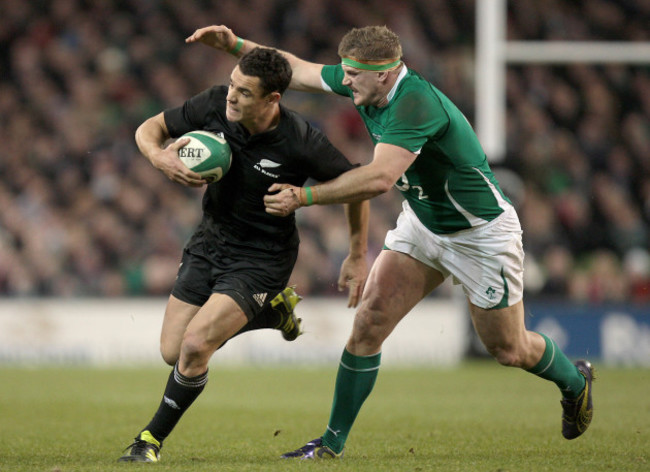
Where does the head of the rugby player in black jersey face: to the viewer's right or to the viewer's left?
to the viewer's left

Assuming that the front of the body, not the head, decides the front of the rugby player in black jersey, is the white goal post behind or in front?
behind

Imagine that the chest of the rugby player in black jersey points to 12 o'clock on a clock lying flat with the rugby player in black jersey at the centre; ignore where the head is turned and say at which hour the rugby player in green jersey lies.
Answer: The rugby player in green jersey is roughly at 8 o'clock from the rugby player in black jersey.

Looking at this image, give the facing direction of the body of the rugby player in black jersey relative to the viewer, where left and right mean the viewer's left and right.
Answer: facing the viewer and to the left of the viewer
